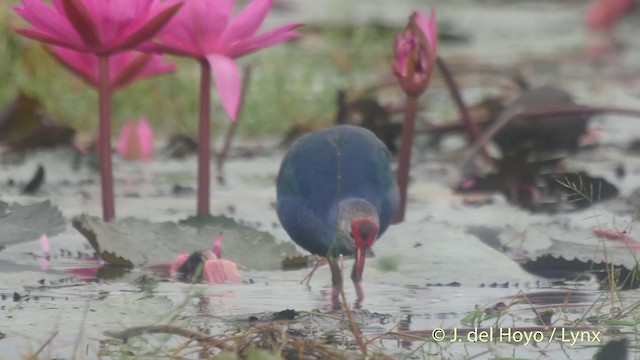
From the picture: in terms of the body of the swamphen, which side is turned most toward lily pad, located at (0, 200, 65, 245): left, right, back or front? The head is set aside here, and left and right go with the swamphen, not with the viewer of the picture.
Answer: right

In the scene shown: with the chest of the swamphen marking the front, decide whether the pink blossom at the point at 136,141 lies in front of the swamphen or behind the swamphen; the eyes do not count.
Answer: behind

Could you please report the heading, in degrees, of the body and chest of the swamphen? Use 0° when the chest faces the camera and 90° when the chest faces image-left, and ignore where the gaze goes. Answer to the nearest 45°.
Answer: approximately 0°

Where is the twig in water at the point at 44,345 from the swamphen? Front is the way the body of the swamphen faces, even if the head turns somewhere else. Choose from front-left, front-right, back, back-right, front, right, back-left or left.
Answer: front-right

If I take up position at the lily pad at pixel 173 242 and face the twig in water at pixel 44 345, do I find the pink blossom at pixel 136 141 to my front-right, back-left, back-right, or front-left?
back-right
